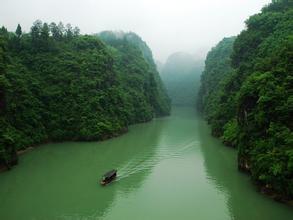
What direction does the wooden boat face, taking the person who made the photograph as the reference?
facing the viewer and to the left of the viewer
